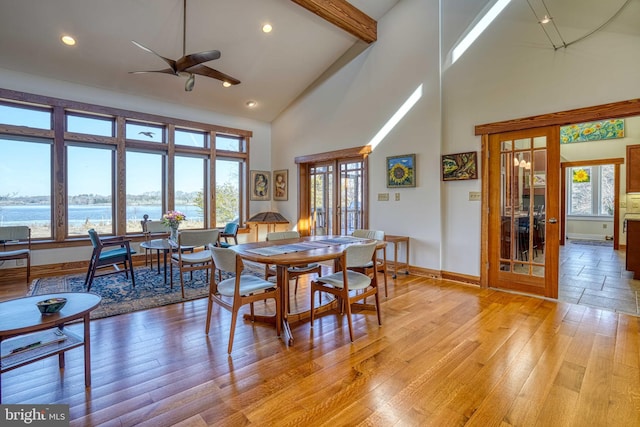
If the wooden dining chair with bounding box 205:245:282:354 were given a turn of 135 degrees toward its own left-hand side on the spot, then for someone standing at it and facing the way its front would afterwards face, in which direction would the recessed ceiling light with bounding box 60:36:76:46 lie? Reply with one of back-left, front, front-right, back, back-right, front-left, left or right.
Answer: front-right

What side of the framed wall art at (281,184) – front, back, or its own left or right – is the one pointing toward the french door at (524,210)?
left

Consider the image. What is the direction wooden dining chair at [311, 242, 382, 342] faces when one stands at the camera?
facing away from the viewer and to the left of the viewer

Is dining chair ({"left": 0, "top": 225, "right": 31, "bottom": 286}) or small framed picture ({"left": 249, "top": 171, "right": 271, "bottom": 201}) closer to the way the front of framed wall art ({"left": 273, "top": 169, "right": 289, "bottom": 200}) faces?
the dining chair

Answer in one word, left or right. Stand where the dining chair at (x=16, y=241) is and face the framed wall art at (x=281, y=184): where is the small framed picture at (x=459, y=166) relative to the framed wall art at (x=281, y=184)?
right

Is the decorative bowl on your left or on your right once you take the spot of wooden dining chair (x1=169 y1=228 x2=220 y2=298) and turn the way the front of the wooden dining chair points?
on your left

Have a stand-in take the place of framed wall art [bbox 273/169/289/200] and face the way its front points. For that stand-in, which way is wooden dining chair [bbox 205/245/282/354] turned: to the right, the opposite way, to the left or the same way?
the opposite way

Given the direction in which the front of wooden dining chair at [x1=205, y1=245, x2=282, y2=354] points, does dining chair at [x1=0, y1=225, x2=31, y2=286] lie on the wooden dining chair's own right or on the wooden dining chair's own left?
on the wooden dining chair's own left
